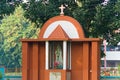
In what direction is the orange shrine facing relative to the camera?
toward the camera
